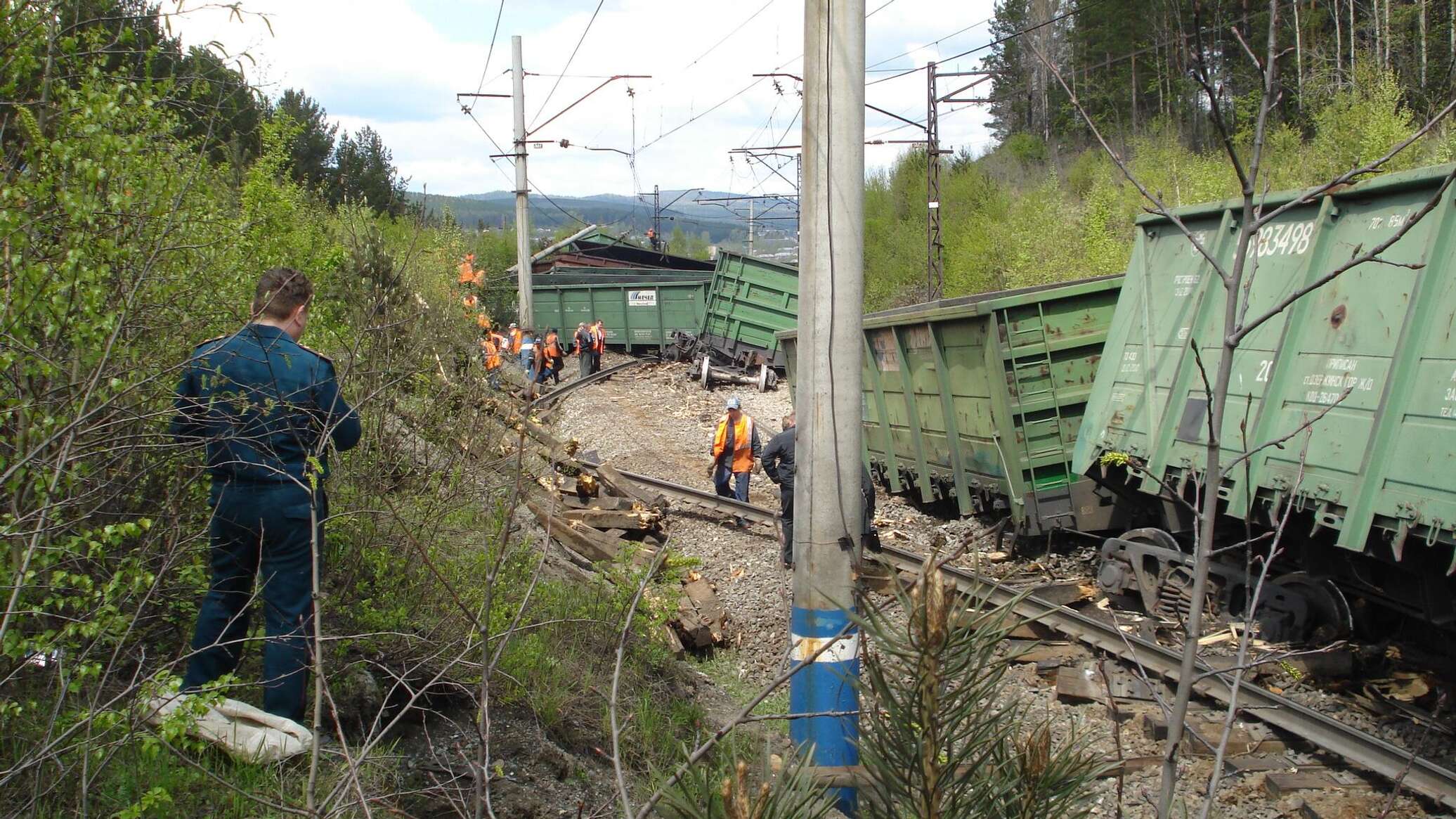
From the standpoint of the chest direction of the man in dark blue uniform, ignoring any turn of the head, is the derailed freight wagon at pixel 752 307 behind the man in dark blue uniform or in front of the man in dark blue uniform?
in front

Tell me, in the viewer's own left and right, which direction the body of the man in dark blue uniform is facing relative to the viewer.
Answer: facing away from the viewer

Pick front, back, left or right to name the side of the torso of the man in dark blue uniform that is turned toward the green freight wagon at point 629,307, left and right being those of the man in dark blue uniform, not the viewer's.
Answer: front

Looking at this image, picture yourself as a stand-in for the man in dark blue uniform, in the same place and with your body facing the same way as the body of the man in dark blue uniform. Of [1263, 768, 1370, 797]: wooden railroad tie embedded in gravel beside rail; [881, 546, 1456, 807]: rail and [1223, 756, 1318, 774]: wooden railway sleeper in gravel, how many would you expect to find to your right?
3

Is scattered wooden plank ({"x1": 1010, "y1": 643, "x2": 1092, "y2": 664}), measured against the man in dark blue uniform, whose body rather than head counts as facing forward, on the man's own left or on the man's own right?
on the man's own right

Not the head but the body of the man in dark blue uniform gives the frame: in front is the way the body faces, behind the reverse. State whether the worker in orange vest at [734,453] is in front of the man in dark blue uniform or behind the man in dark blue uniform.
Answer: in front

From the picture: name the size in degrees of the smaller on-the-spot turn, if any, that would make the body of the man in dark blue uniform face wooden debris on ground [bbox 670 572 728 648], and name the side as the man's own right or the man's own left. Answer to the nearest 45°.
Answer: approximately 45° to the man's own right

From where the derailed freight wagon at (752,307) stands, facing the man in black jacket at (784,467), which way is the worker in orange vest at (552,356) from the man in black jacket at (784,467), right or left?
right

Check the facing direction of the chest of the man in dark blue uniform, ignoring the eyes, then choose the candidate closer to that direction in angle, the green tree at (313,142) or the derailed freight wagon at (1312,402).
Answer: the green tree

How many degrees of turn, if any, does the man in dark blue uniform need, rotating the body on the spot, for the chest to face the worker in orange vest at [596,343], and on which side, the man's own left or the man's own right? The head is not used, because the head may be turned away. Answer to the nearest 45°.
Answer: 0° — they already face them

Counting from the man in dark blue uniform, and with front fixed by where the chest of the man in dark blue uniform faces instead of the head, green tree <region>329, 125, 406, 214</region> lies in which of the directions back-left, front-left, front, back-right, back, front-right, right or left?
front
